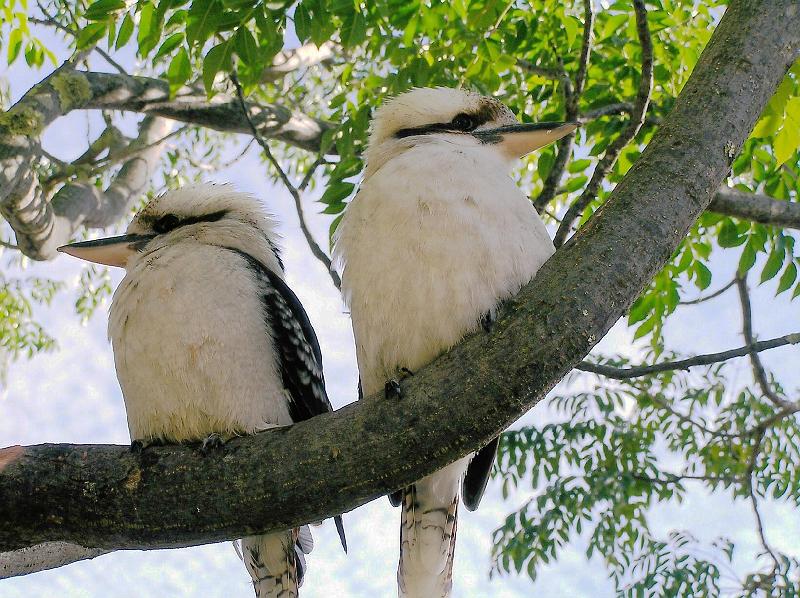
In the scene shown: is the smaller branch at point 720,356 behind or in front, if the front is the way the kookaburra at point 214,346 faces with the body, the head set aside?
behind

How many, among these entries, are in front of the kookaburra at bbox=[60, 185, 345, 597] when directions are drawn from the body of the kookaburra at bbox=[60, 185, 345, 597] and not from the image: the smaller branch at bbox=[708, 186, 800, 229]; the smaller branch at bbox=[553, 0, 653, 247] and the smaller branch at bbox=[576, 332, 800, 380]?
0

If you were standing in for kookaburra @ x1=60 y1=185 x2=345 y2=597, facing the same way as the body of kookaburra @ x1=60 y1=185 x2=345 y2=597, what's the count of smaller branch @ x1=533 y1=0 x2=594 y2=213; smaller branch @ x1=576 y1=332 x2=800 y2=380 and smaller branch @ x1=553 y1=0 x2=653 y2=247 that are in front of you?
0

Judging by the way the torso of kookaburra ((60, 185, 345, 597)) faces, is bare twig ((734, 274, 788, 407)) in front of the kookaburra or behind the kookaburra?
behind

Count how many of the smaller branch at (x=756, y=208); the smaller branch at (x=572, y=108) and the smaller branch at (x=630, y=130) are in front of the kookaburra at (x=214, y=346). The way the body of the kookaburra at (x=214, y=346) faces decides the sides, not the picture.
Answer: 0

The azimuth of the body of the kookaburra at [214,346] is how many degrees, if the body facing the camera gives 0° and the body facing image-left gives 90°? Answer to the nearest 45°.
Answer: approximately 45°
